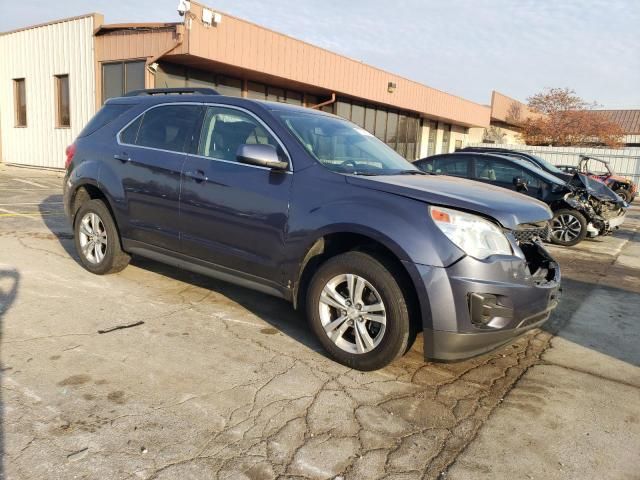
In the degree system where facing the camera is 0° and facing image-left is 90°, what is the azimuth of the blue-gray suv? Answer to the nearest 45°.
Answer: approximately 315°

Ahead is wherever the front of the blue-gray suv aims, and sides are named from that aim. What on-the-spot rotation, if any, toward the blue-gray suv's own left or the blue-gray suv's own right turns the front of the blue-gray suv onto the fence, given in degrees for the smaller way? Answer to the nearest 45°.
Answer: approximately 90° to the blue-gray suv's own left

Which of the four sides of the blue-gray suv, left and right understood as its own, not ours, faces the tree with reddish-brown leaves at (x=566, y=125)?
left

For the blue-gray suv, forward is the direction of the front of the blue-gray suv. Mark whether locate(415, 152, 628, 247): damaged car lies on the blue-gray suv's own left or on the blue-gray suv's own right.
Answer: on the blue-gray suv's own left
